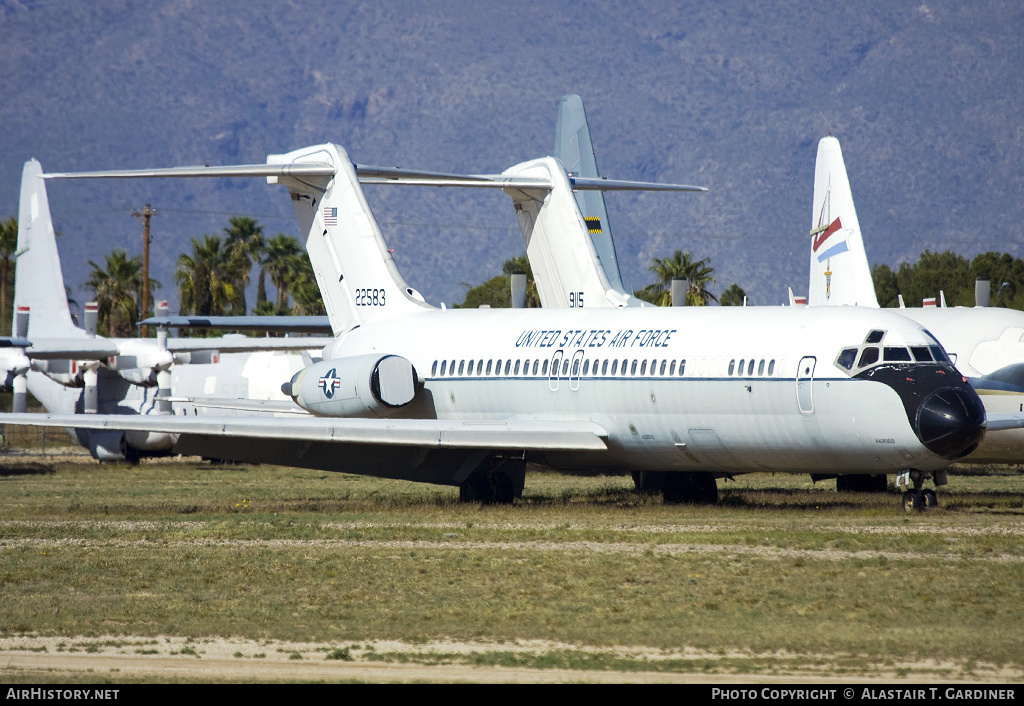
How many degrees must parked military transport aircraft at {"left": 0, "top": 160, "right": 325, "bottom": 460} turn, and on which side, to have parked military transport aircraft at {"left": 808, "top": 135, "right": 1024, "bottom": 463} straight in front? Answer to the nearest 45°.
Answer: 0° — it already faces it

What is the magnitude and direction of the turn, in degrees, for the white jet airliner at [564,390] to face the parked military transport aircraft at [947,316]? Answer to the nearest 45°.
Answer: approximately 45° to its left

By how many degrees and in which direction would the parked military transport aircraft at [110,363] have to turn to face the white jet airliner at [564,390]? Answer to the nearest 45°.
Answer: approximately 45° to its right

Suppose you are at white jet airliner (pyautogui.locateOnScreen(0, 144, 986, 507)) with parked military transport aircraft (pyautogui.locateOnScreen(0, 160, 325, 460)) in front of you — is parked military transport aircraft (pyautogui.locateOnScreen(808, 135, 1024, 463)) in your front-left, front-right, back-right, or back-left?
back-right

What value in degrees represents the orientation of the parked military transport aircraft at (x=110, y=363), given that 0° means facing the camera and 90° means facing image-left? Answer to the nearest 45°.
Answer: approximately 315°

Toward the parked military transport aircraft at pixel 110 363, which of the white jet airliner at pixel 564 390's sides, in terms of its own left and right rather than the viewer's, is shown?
back

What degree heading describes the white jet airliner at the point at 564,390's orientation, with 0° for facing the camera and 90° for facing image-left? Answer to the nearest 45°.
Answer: approximately 315°
